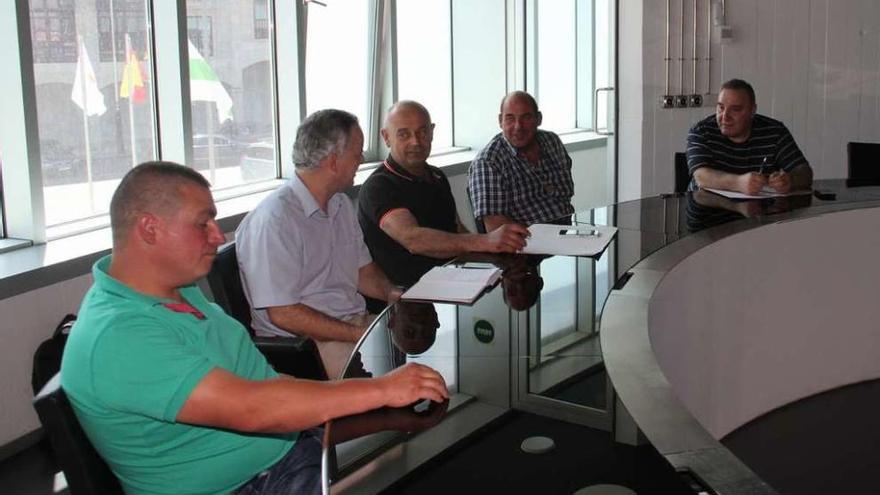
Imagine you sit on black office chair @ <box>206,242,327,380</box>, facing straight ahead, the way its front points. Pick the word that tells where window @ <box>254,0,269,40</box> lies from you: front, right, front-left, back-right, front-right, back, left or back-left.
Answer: left

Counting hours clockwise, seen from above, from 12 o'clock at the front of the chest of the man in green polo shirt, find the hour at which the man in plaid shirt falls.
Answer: The man in plaid shirt is roughly at 10 o'clock from the man in green polo shirt.

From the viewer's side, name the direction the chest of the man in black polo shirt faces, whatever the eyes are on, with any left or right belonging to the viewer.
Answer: facing the viewer and to the right of the viewer

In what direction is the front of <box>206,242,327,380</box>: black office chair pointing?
to the viewer's right

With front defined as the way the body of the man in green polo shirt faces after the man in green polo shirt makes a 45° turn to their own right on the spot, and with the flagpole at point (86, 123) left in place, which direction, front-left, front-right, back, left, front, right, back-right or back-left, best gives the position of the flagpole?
back-left

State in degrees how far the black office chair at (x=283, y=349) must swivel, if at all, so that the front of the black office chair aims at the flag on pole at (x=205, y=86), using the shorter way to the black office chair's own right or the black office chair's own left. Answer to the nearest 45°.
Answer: approximately 90° to the black office chair's own left

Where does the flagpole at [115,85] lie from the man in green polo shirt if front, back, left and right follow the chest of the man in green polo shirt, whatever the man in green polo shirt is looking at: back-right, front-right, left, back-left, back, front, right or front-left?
left

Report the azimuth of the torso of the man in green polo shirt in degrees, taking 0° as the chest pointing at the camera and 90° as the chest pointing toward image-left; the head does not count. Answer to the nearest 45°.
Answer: approximately 270°

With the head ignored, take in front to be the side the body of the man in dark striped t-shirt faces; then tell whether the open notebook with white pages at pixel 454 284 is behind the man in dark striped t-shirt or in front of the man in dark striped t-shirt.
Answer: in front

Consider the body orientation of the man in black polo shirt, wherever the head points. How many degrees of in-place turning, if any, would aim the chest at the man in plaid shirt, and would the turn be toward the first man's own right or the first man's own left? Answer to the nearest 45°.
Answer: approximately 90° to the first man's own left

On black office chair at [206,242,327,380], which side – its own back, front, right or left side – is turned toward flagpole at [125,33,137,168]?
left

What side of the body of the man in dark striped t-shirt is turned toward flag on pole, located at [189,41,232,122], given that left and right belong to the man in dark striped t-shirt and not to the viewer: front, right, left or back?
right

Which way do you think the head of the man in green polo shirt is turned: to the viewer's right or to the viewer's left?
to the viewer's right

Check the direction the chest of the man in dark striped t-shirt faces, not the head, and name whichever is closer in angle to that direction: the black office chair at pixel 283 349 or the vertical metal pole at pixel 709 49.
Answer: the black office chair
